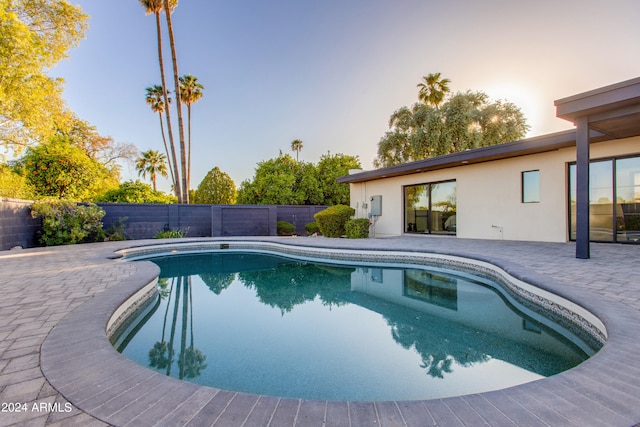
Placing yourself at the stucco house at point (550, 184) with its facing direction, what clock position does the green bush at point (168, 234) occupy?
The green bush is roughly at 1 o'clock from the stucco house.

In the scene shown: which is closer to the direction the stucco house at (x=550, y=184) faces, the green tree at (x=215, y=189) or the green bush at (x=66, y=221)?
the green bush

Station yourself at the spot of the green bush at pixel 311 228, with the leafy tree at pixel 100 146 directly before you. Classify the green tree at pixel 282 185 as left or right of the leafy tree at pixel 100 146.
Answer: right

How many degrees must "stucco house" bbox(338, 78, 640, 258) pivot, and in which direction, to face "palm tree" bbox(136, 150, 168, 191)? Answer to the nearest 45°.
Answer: approximately 45° to its right

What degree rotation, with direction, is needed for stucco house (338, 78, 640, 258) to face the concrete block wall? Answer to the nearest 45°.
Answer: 0° — it already faces it

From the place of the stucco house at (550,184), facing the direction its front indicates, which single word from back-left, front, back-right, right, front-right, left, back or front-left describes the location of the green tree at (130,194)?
front-right

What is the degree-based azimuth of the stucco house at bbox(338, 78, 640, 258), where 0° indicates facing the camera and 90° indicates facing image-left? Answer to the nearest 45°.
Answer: approximately 45°

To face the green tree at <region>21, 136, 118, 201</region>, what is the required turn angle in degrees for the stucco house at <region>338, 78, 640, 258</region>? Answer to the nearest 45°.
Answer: approximately 45° to its right

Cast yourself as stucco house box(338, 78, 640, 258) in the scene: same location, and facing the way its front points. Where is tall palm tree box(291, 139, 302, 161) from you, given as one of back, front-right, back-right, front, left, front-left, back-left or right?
right
